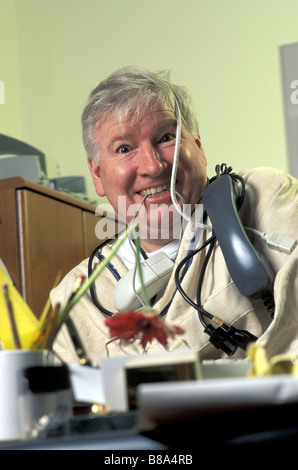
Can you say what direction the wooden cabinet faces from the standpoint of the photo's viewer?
facing the viewer and to the right of the viewer

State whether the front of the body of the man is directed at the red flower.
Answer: yes

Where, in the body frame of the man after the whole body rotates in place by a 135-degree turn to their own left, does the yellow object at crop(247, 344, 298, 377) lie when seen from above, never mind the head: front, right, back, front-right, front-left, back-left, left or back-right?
back-right

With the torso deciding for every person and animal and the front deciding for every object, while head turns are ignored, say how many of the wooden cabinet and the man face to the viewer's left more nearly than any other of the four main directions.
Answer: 0

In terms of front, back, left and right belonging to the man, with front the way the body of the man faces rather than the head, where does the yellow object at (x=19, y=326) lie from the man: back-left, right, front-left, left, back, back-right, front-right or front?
front

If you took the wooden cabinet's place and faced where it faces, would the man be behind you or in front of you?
in front

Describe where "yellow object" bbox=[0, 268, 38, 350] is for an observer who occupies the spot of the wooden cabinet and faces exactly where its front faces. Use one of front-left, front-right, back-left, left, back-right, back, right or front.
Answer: front-right

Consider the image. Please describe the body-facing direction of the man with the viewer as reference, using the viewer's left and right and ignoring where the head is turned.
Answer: facing the viewer
